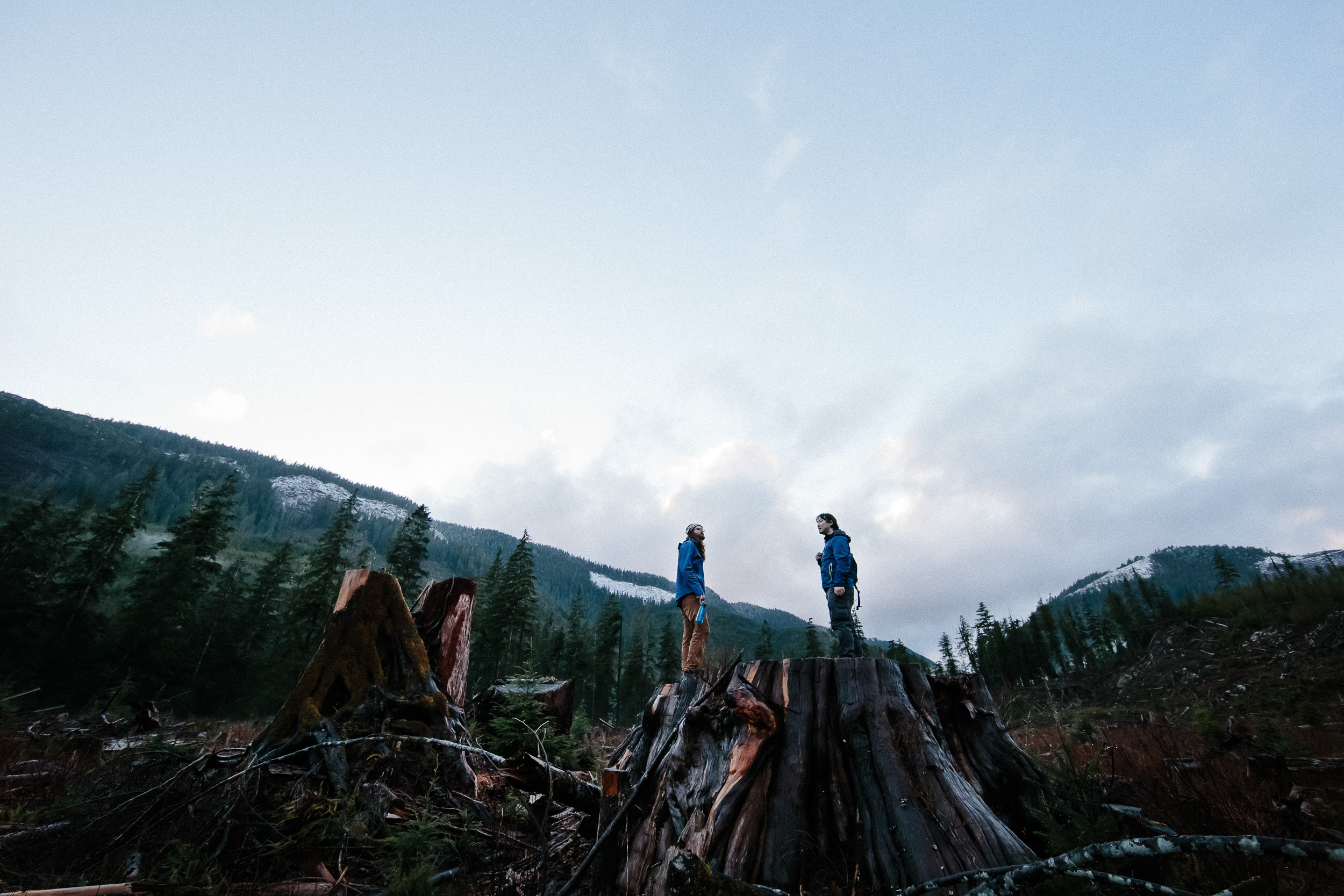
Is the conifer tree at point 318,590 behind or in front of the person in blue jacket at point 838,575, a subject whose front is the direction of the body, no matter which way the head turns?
in front

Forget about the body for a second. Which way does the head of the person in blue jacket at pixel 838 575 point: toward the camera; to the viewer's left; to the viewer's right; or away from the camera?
to the viewer's left

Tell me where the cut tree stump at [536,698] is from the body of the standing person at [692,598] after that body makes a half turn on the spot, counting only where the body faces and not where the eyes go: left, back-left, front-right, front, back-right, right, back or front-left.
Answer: front-right

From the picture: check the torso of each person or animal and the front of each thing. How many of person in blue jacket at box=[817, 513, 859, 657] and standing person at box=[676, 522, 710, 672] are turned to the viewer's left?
1

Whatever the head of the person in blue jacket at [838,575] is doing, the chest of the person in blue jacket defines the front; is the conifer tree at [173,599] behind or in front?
in front

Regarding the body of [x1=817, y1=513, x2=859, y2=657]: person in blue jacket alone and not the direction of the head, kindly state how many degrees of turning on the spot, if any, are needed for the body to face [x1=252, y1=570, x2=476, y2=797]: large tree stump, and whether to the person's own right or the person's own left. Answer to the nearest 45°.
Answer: approximately 45° to the person's own left

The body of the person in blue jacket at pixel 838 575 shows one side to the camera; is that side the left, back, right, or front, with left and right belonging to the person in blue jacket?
left

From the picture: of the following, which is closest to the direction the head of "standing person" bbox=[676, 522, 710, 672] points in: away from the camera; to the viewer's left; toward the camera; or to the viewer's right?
to the viewer's right

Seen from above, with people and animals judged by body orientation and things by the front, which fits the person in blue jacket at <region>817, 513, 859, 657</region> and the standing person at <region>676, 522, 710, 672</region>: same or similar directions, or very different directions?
very different directions

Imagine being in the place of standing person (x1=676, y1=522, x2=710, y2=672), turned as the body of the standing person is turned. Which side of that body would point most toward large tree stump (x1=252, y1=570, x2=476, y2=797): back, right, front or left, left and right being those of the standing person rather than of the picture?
back

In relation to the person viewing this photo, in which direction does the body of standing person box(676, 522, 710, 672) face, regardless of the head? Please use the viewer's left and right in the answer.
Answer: facing to the right of the viewer

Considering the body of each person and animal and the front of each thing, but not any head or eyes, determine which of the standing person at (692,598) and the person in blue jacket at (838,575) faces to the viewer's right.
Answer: the standing person
